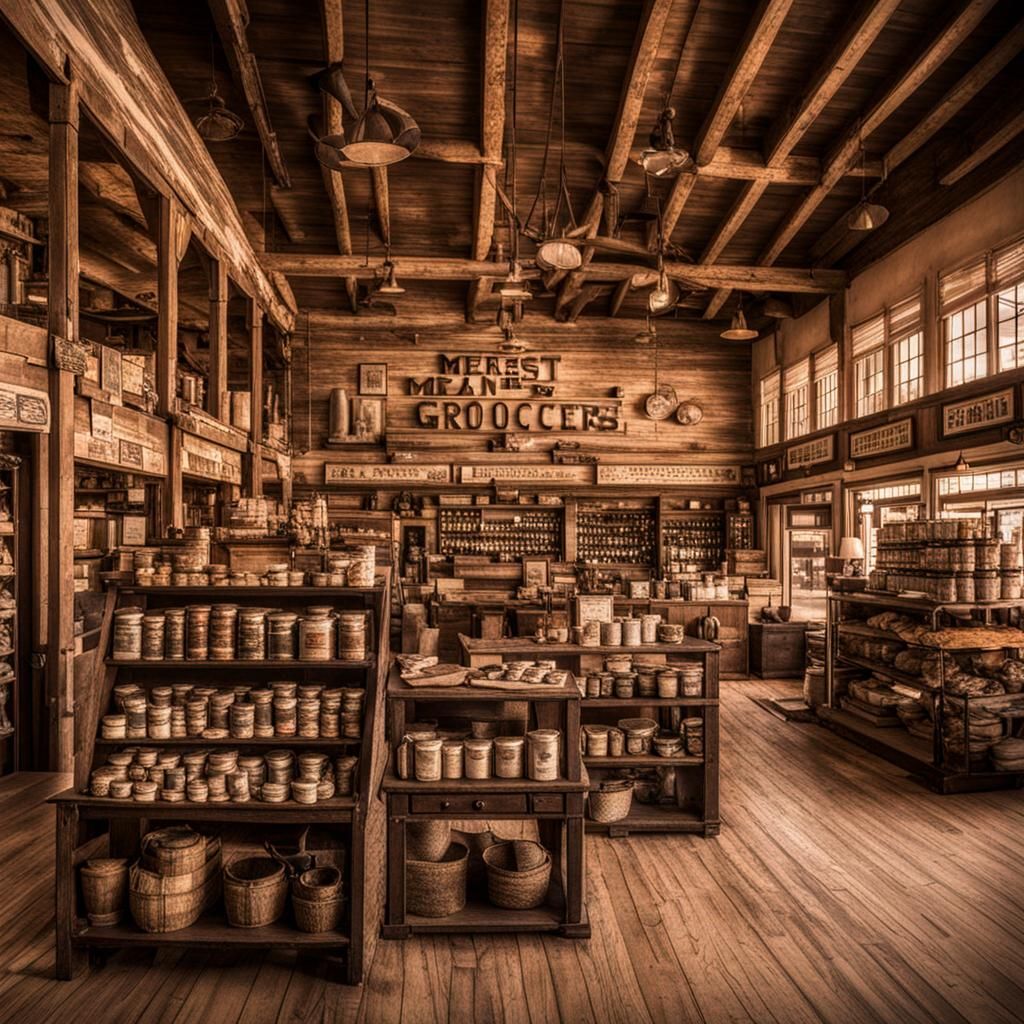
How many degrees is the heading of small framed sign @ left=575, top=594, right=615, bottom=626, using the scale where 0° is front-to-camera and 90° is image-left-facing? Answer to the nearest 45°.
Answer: approximately 0°

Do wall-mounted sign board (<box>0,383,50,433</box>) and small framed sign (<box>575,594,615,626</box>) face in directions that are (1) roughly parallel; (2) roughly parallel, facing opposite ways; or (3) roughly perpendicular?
roughly perpendicular

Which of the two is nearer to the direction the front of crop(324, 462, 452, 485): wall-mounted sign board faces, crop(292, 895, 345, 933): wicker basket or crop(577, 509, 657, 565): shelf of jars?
the wicker basket

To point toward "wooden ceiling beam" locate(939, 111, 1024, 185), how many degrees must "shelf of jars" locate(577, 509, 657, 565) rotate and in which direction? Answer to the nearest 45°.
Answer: approximately 45° to its left

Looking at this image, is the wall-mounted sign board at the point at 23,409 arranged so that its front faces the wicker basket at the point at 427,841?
yes

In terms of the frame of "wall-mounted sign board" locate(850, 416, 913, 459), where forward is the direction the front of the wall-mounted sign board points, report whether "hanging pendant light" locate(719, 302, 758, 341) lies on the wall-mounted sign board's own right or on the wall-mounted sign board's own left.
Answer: on the wall-mounted sign board's own right

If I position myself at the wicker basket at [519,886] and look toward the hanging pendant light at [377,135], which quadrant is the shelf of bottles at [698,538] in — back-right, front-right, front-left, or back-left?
front-right

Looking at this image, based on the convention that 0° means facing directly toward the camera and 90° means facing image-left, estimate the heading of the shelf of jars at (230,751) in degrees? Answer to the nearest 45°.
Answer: approximately 0°

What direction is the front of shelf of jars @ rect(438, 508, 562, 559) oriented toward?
toward the camera

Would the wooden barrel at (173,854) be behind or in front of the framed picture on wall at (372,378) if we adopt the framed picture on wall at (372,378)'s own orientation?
in front

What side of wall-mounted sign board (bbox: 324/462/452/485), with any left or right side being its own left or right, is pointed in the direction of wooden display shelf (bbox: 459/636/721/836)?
front

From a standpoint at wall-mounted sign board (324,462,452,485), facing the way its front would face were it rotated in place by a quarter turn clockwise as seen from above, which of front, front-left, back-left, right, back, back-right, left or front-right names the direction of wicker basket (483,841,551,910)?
left

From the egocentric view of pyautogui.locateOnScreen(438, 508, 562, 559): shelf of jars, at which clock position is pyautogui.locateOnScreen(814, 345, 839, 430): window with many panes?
The window with many panes is roughly at 10 o'clock from the shelf of jars.

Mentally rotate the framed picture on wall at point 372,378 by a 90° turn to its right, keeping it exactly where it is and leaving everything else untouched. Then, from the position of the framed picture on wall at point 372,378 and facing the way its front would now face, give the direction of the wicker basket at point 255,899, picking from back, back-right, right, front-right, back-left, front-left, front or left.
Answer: left

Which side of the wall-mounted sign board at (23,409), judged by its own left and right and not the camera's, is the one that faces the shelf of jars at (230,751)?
front

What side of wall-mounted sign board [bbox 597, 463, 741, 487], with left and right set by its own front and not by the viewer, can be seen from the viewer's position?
front

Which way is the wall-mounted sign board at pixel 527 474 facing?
toward the camera

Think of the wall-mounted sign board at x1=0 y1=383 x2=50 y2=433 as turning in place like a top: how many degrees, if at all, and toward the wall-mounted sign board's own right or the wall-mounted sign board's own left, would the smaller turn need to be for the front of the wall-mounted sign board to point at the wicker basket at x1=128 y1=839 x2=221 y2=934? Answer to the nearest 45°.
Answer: approximately 45° to the wall-mounted sign board's own right

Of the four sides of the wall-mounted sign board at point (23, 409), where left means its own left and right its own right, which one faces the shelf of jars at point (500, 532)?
left
